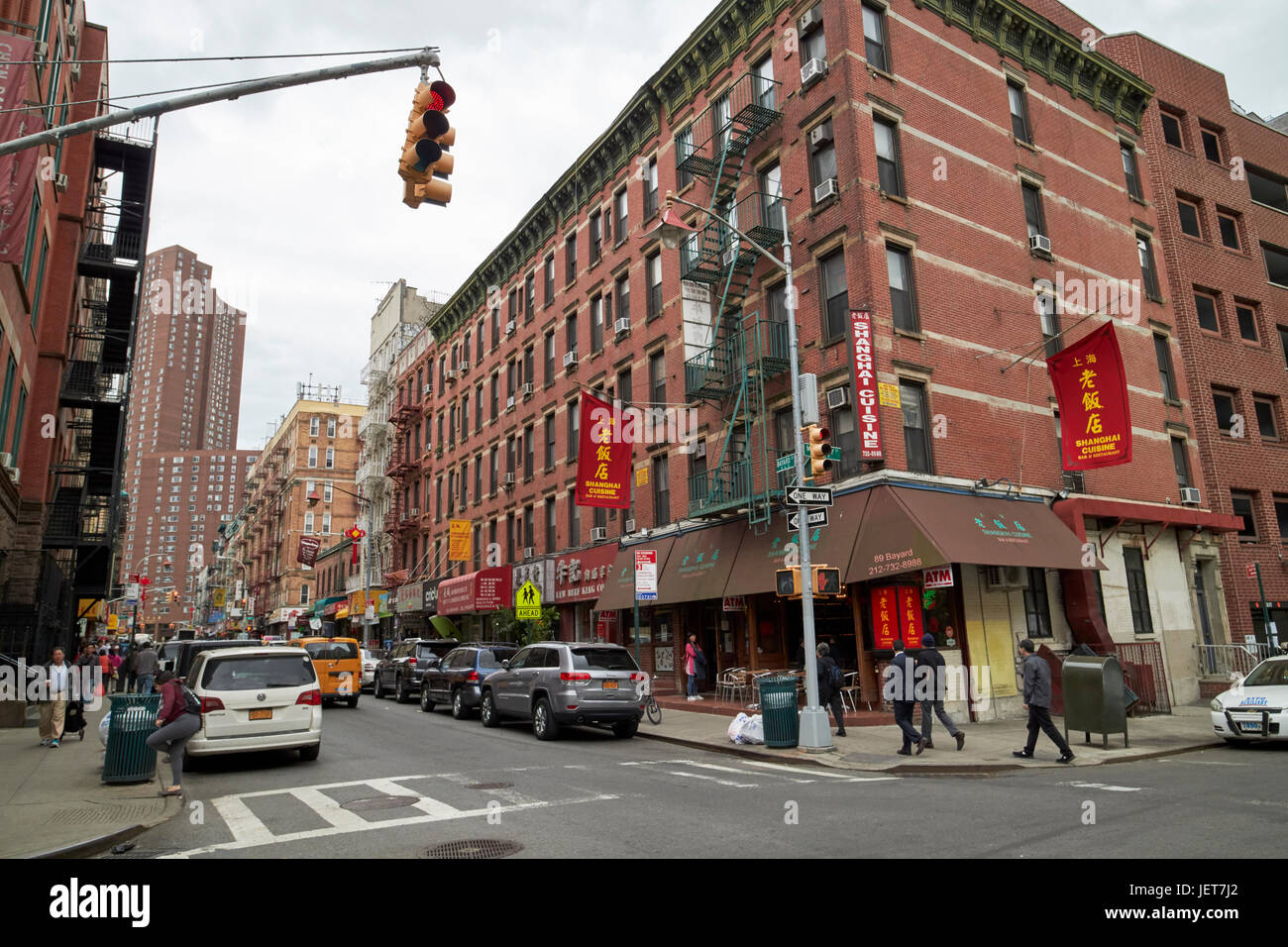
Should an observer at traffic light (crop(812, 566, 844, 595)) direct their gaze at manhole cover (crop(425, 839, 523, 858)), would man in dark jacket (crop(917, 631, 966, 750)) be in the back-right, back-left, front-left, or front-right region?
back-left

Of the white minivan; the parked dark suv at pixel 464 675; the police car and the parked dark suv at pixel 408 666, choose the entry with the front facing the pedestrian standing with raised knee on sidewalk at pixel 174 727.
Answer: the police car

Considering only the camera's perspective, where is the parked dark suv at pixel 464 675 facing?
facing away from the viewer and to the left of the viewer

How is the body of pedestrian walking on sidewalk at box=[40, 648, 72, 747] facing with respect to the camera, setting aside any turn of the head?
toward the camera

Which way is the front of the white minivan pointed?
away from the camera

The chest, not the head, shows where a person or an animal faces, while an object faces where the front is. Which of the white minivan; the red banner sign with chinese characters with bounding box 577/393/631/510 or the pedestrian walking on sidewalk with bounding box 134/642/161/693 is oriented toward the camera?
the red banner sign with chinese characters

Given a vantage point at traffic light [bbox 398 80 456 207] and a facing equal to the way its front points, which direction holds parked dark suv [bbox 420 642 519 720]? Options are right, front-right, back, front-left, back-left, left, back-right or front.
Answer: back-left

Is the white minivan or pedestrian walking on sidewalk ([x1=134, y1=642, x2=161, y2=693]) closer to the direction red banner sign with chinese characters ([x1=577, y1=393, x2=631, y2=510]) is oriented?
the white minivan

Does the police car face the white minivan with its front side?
yes

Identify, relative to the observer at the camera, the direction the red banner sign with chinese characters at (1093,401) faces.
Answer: facing the viewer

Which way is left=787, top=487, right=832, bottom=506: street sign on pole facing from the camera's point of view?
toward the camera
